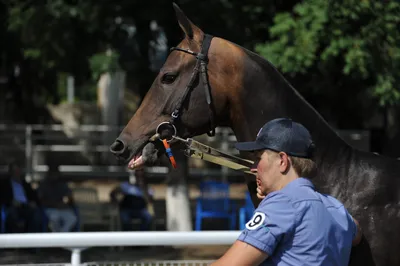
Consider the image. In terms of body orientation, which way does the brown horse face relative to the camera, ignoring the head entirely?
to the viewer's left

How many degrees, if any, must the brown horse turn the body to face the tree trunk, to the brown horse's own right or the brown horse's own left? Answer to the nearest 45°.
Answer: approximately 90° to the brown horse's own right

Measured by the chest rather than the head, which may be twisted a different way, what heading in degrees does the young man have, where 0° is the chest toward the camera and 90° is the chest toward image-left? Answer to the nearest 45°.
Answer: approximately 135°

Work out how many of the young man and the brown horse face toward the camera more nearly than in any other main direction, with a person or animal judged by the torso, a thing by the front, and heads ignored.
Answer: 0

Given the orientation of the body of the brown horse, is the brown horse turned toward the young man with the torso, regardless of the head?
no

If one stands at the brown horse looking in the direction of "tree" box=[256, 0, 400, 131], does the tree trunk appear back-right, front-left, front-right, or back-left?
front-left

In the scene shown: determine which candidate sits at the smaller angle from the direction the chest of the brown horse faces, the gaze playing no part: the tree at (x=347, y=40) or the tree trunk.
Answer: the tree trunk

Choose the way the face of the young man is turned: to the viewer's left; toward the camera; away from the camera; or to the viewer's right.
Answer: to the viewer's left

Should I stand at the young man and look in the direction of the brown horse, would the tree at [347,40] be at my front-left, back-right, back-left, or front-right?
front-right

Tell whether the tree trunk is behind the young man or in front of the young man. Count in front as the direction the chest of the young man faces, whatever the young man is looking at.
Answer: in front

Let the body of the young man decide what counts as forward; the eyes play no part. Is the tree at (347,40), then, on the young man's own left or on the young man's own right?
on the young man's own right

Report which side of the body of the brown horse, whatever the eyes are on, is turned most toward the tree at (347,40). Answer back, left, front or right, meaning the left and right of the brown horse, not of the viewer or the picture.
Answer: right
